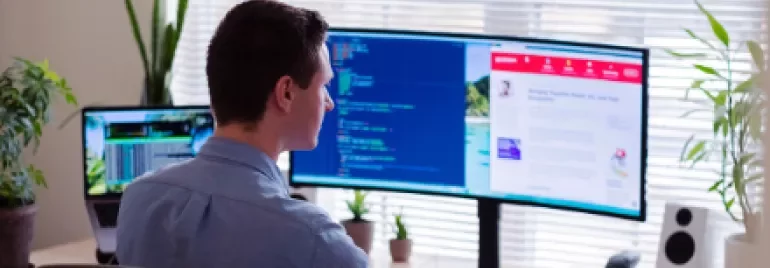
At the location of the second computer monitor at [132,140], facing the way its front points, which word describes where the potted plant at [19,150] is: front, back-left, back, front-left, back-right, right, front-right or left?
back-right

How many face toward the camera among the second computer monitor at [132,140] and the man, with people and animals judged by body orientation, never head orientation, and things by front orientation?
1

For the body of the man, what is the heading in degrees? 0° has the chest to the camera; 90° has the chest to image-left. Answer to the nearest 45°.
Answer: approximately 225°

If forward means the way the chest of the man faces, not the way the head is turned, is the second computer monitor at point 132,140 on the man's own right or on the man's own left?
on the man's own left

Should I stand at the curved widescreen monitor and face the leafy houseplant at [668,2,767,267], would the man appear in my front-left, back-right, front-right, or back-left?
back-right

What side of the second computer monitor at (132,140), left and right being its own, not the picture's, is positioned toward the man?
front

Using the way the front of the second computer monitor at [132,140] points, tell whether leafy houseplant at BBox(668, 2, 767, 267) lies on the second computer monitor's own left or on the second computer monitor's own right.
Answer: on the second computer monitor's own left

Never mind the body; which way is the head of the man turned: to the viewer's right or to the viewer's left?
to the viewer's right

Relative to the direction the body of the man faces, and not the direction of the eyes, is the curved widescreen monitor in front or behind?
in front
